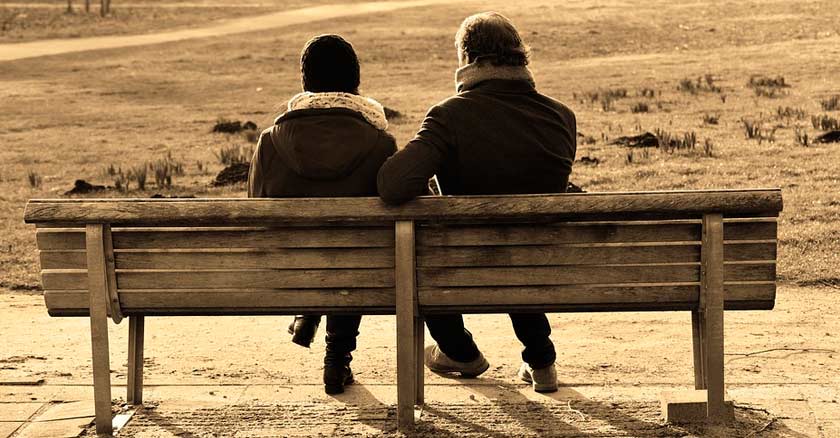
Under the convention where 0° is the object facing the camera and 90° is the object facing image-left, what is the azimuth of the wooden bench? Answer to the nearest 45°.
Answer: approximately 180°

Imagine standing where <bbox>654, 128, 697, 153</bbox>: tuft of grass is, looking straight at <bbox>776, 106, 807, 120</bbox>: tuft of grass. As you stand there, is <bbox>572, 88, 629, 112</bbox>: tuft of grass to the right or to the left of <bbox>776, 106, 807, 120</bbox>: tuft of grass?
left

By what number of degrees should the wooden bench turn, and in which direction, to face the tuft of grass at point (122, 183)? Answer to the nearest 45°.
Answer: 0° — it already faces it

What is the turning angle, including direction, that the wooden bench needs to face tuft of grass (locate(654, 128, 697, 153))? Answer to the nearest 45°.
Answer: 0° — it already faces it

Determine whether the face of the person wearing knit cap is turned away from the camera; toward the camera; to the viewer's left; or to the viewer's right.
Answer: away from the camera

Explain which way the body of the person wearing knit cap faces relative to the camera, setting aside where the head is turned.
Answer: away from the camera

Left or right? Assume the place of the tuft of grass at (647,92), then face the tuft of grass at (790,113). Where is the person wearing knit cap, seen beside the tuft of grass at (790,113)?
right

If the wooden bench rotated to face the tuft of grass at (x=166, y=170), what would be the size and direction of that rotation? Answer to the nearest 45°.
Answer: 0° — it already faces it
